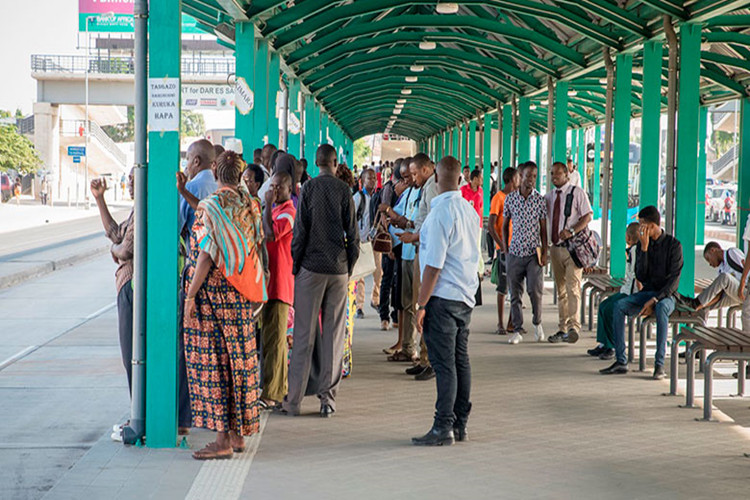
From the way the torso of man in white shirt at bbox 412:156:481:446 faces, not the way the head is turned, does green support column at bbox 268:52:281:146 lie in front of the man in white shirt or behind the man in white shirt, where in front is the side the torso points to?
in front

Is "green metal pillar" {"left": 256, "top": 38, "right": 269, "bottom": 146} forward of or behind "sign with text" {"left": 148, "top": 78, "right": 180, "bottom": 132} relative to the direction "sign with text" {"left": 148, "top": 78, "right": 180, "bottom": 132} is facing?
behind

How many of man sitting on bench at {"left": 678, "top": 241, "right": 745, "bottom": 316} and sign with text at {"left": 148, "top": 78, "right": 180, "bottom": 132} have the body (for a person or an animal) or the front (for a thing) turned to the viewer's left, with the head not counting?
1

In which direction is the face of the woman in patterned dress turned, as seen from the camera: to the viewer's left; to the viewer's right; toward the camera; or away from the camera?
away from the camera

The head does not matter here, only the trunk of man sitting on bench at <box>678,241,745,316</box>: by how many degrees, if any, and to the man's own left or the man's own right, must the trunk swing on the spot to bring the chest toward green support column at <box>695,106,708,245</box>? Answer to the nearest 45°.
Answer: approximately 90° to the man's own right

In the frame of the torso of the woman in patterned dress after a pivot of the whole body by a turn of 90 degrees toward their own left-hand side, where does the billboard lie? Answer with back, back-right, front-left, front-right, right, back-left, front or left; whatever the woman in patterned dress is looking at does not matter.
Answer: back-right

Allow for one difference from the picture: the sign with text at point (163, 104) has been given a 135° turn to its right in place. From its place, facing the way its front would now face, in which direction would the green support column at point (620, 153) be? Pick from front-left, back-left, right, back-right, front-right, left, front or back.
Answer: right

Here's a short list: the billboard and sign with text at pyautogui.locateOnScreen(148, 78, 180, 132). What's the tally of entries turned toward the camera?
2

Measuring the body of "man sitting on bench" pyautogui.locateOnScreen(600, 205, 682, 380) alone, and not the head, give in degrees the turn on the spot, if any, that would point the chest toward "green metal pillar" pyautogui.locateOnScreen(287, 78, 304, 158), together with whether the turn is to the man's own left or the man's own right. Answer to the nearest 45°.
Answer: approximately 90° to the man's own right

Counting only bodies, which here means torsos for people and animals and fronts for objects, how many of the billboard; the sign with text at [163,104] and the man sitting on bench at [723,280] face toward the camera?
2

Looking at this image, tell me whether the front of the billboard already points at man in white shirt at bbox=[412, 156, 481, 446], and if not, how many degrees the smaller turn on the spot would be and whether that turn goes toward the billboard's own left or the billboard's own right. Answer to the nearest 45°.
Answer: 0° — it already faces them

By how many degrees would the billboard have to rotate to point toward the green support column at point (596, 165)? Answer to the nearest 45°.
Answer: approximately 45° to its left

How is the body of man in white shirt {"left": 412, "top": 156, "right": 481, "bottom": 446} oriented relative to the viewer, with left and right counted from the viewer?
facing away from the viewer and to the left of the viewer
